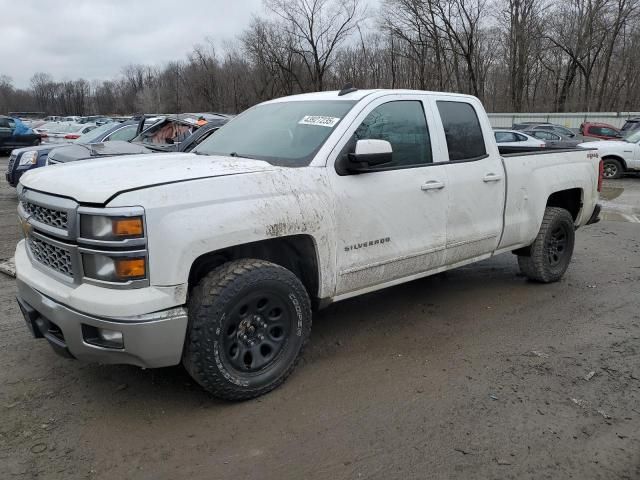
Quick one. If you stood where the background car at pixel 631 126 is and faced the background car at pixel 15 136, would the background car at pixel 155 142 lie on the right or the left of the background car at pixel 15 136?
left

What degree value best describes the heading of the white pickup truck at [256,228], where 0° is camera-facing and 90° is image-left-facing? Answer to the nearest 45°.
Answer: approximately 45°
